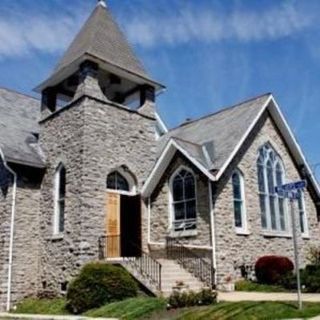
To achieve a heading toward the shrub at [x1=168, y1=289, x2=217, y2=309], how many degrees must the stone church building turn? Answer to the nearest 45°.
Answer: approximately 45° to its right

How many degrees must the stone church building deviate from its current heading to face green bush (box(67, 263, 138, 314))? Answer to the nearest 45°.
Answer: approximately 45° to its right

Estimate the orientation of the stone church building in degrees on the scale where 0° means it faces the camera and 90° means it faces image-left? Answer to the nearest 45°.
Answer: approximately 315°

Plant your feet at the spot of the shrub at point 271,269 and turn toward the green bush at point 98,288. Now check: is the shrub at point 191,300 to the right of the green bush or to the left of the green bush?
left
